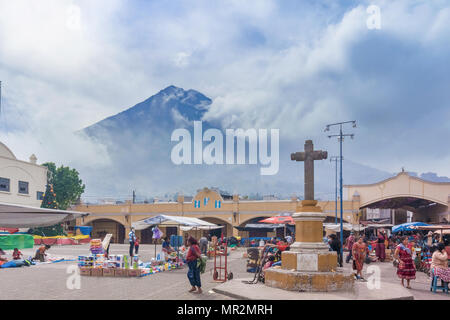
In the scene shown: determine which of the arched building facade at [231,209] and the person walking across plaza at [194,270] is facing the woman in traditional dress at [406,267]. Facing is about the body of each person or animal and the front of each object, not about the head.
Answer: the arched building facade

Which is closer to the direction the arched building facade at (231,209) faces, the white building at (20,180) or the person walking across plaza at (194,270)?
the person walking across plaza

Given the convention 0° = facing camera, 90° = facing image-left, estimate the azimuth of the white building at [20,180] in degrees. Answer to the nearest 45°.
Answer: approximately 315°

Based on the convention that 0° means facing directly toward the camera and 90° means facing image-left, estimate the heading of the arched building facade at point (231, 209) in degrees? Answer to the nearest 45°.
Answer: approximately 0°
